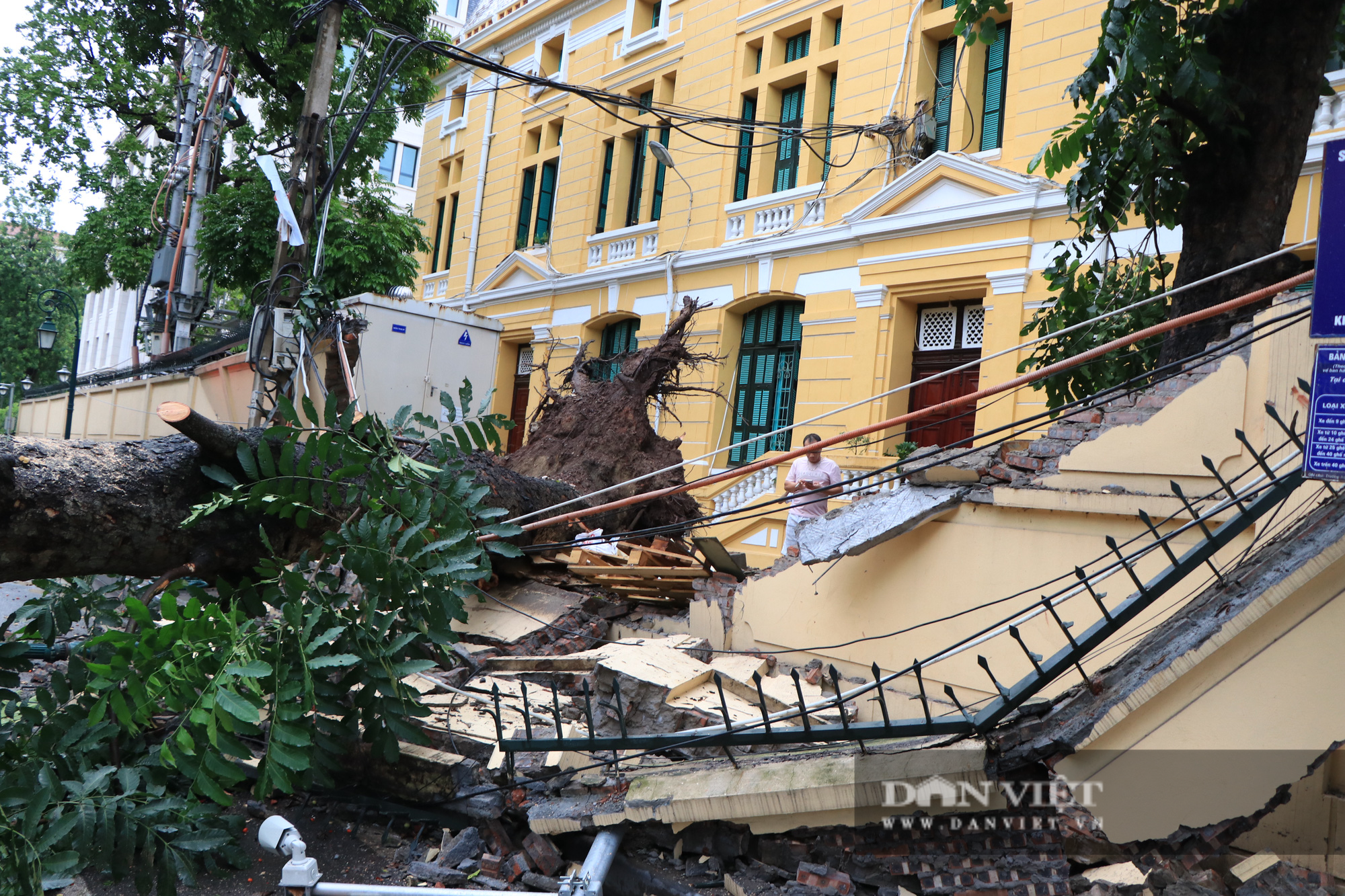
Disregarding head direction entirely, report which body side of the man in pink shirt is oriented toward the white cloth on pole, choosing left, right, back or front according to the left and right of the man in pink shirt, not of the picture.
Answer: right

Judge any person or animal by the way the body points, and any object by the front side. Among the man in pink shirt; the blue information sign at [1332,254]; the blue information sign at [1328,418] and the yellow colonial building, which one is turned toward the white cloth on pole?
the yellow colonial building

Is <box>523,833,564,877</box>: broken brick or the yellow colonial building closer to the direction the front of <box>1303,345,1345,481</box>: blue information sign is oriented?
the broken brick

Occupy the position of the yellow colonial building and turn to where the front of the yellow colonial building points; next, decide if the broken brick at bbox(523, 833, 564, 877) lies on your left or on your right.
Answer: on your left

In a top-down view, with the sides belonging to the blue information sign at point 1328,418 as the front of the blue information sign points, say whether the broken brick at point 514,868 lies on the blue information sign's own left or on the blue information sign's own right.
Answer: on the blue information sign's own right

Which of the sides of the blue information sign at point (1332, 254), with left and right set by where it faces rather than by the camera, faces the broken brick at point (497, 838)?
right

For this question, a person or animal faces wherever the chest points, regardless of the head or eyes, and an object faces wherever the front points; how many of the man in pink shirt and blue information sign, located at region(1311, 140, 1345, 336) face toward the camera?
2

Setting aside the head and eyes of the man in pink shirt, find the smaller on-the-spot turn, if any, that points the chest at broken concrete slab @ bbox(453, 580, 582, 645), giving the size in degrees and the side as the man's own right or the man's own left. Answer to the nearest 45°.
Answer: approximately 45° to the man's own right

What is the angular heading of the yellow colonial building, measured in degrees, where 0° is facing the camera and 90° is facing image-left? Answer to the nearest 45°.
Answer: approximately 45°

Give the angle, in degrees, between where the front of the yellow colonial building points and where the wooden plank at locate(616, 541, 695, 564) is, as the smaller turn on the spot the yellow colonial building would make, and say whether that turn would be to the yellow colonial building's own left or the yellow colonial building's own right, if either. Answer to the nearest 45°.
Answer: approximately 45° to the yellow colonial building's own left

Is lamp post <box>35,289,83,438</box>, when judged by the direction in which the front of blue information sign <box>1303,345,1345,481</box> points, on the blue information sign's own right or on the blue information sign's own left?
on the blue information sign's own right
